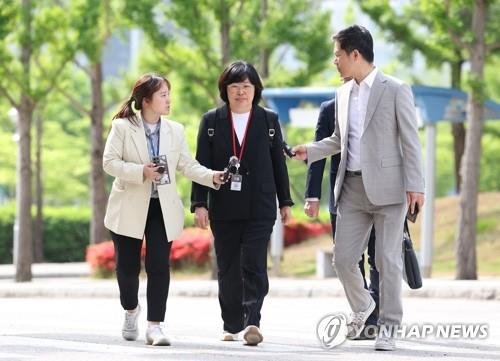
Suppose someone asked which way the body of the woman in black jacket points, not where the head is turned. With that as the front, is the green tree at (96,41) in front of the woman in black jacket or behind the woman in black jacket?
behind

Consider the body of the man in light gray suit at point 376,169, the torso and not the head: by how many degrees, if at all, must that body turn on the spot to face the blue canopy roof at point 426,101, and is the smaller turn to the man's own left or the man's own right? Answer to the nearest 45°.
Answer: approximately 135° to the man's own right

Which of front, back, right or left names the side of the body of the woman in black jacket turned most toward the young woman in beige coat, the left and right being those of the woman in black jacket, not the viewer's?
right

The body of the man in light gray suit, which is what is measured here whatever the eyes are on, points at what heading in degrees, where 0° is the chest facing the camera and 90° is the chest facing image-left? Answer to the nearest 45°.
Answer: approximately 45°

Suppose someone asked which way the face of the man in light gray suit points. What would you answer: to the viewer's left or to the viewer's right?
to the viewer's left

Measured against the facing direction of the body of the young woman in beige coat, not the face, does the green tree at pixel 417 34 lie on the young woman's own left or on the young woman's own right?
on the young woman's own left

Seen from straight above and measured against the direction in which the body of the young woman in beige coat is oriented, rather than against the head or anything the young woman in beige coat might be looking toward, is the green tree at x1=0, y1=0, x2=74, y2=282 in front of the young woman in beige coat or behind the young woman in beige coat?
behind
